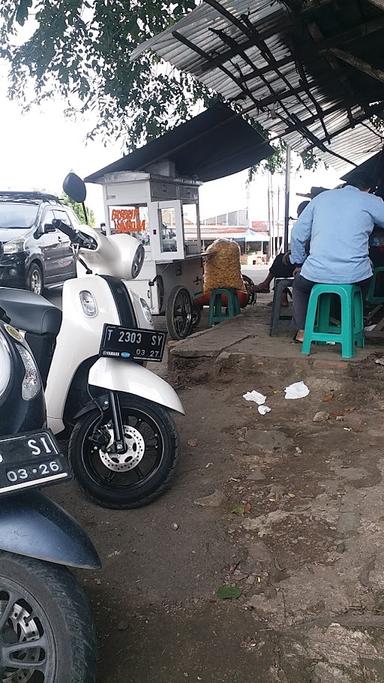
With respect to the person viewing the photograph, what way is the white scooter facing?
facing the viewer and to the right of the viewer

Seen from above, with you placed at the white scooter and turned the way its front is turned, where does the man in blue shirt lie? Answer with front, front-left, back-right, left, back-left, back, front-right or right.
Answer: left

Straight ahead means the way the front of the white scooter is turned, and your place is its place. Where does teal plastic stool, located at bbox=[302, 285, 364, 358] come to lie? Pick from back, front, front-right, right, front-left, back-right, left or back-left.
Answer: left

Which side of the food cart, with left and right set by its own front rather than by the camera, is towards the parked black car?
right

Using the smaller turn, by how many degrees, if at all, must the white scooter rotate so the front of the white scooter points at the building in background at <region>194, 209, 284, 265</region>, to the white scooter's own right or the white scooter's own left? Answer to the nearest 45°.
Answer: approximately 135° to the white scooter's own left

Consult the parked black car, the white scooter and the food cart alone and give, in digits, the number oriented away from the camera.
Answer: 0

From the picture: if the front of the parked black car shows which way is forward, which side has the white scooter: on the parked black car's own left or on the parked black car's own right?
on the parked black car's own left

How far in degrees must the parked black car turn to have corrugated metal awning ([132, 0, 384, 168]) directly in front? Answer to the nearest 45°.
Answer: approximately 90° to its left

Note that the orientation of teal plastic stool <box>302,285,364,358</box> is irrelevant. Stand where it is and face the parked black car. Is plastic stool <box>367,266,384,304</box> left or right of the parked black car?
right

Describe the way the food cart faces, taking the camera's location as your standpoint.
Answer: facing the viewer and to the left of the viewer

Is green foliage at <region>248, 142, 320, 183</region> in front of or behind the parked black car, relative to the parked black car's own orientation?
behind

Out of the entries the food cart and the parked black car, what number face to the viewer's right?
0
